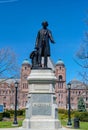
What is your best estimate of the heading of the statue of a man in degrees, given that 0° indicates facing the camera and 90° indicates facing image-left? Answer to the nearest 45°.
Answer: approximately 0°
